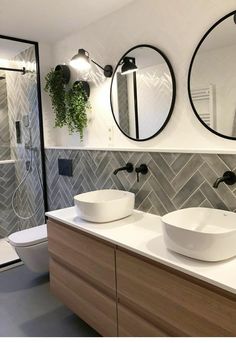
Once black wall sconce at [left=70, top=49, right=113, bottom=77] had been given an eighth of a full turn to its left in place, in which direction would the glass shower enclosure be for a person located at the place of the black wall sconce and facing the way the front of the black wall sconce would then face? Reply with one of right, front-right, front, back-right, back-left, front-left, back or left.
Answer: back-right

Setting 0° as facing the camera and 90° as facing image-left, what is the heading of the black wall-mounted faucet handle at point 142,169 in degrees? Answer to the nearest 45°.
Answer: approximately 45°

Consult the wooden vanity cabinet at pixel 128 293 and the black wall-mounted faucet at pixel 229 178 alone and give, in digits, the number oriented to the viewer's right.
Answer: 0

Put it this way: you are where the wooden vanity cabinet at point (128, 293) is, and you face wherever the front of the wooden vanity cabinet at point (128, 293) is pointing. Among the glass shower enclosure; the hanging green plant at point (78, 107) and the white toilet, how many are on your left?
0

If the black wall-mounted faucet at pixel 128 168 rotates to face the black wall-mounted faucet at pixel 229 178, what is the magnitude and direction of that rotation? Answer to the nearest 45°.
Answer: approximately 90° to its left

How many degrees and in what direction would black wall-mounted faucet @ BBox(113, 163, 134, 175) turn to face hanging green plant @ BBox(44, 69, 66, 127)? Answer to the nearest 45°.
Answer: approximately 90° to its right

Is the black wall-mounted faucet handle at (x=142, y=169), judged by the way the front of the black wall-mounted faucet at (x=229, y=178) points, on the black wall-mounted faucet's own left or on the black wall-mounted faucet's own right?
on the black wall-mounted faucet's own right

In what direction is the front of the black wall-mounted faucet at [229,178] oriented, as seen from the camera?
facing the viewer and to the left of the viewer

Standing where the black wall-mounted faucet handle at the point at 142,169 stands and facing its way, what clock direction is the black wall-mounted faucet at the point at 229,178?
the black wall-mounted faucet at the point at 229,178 is roughly at 9 o'clock from the black wall-mounted faucet handle at the point at 142,169.

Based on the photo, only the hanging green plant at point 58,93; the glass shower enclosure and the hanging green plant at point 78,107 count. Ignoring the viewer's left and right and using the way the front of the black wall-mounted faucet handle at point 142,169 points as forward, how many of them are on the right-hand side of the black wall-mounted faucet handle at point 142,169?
3

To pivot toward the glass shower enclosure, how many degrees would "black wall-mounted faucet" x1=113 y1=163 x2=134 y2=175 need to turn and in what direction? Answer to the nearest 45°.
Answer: approximately 90° to its right

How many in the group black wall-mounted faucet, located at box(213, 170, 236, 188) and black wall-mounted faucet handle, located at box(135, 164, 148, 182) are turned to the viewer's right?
0

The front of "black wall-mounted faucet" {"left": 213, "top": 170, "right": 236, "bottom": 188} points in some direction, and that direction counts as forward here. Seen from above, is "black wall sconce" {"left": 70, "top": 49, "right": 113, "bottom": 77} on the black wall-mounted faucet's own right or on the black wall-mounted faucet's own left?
on the black wall-mounted faucet's own right

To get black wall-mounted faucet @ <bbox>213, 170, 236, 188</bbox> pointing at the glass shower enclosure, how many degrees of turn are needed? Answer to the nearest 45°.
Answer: approximately 90° to its right

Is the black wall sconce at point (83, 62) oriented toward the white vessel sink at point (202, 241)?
no

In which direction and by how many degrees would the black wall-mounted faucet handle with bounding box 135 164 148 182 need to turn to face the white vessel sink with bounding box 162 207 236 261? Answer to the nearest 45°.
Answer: approximately 45° to its left

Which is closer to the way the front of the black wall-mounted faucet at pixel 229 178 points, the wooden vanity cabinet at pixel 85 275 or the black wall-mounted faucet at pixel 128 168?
the wooden vanity cabinet

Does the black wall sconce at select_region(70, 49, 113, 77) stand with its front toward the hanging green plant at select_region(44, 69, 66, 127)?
no
